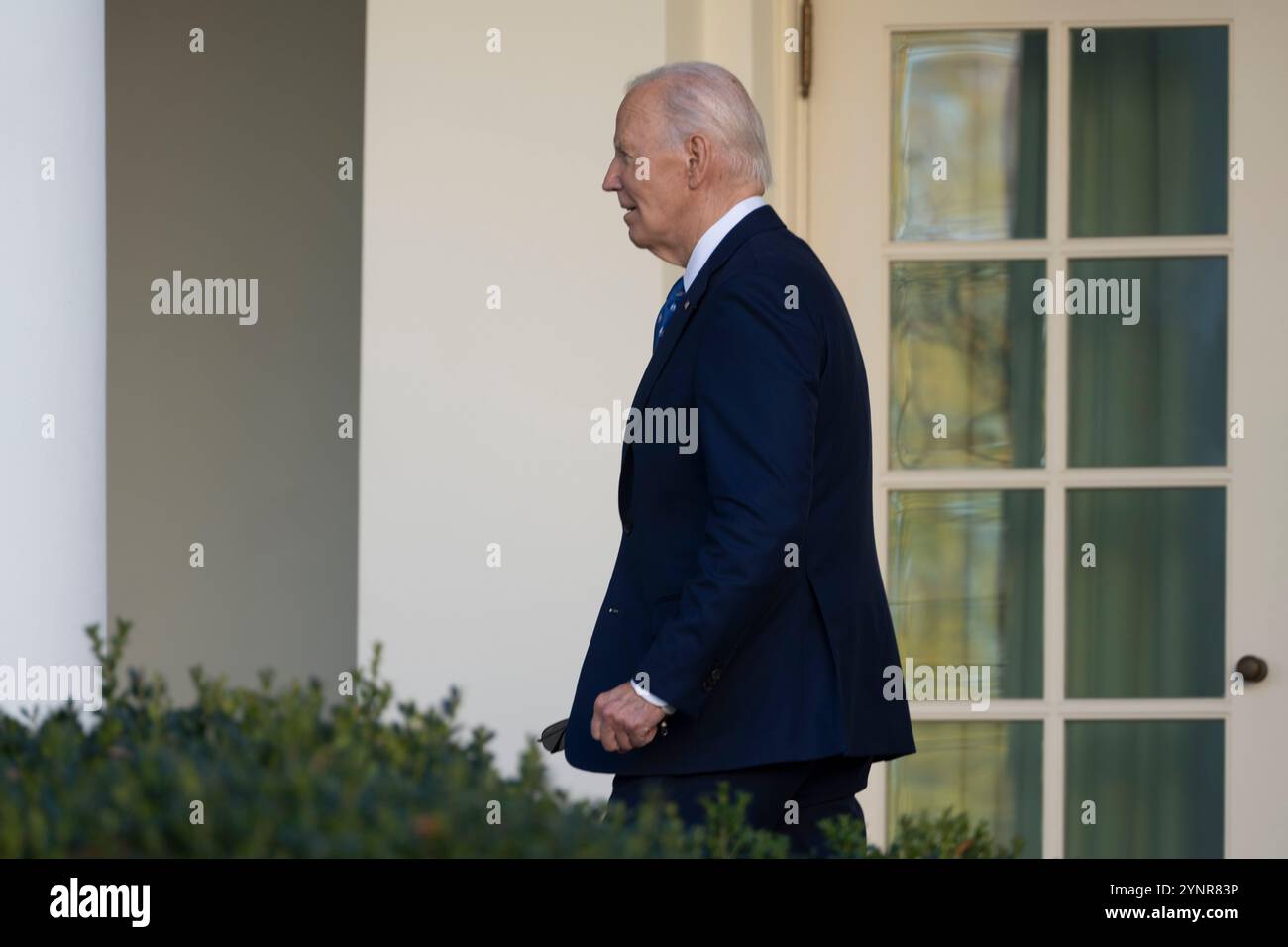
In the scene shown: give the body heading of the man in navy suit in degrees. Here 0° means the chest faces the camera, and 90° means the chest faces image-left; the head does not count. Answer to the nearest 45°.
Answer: approximately 90°

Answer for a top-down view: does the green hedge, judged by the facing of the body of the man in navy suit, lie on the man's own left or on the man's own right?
on the man's own left

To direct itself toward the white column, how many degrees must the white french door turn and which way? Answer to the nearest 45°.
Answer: approximately 45° to its right

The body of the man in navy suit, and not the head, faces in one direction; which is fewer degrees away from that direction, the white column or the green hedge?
the white column

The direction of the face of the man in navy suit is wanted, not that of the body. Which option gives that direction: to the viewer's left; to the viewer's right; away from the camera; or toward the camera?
to the viewer's left

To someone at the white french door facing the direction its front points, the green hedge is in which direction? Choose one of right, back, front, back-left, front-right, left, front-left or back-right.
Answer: front

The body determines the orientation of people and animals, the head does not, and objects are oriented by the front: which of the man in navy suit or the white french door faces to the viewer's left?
the man in navy suit

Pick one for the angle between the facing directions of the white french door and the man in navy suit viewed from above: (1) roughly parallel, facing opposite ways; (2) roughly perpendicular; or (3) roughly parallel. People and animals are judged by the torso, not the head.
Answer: roughly perpendicular

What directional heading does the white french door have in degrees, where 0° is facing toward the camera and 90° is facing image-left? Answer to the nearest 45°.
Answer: approximately 0°

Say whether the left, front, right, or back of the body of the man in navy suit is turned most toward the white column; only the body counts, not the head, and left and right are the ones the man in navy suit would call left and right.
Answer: front

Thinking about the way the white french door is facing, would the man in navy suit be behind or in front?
in front
